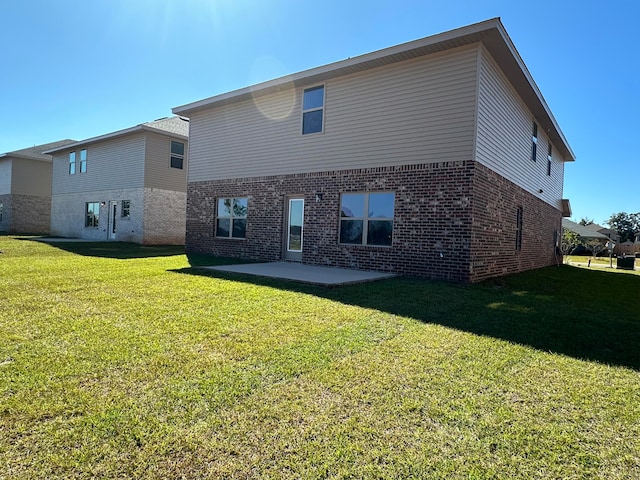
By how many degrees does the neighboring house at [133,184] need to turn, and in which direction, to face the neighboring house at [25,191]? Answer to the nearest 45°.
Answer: approximately 90° to its left

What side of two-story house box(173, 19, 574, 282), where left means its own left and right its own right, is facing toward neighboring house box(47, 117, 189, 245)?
left

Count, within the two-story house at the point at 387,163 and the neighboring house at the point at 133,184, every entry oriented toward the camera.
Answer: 0

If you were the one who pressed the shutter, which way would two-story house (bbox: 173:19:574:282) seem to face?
facing away from the viewer and to the right of the viewer

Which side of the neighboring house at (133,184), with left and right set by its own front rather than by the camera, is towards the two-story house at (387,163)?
right

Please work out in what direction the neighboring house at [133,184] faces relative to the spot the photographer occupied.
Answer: facing away from the viewer and to the right of the viewer

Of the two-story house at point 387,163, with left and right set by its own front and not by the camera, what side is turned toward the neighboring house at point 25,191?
left
